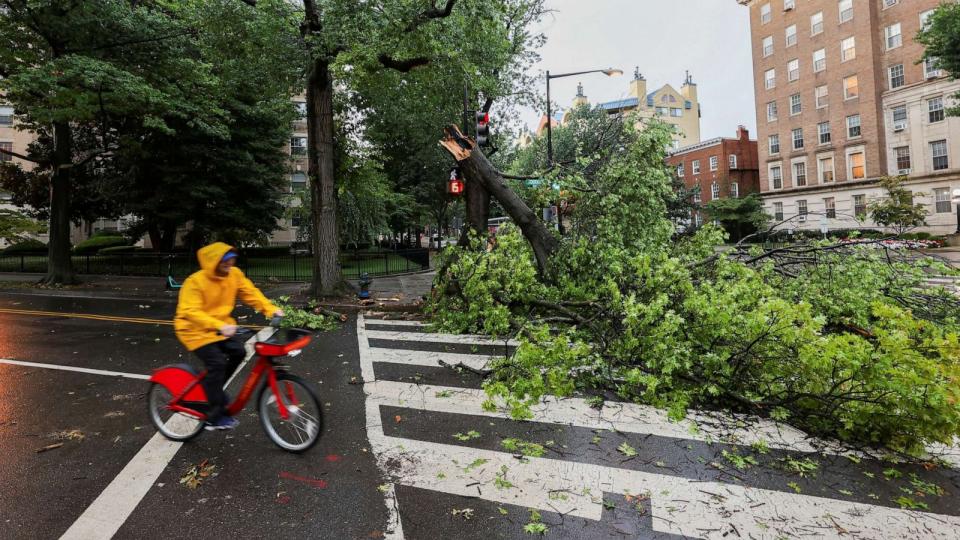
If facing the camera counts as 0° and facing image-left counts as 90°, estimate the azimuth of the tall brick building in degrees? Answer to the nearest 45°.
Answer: approximately 45°

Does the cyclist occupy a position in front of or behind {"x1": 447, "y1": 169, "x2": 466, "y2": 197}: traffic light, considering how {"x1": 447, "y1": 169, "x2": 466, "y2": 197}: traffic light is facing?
in front

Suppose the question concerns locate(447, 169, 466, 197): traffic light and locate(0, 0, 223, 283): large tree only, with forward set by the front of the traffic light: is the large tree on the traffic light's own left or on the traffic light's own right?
on the traffic light's own right

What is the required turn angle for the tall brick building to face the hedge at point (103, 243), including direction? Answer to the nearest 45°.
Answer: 0° — it already faces it

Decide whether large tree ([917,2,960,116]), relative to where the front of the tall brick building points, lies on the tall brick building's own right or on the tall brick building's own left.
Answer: on the tall brick building's own left

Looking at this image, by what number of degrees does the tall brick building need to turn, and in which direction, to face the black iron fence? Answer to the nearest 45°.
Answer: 0° — it already faces it

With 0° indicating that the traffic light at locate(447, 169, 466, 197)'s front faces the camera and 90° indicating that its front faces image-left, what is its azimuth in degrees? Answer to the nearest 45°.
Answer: approximately 0°

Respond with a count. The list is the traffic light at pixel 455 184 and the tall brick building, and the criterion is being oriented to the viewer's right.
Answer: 0
